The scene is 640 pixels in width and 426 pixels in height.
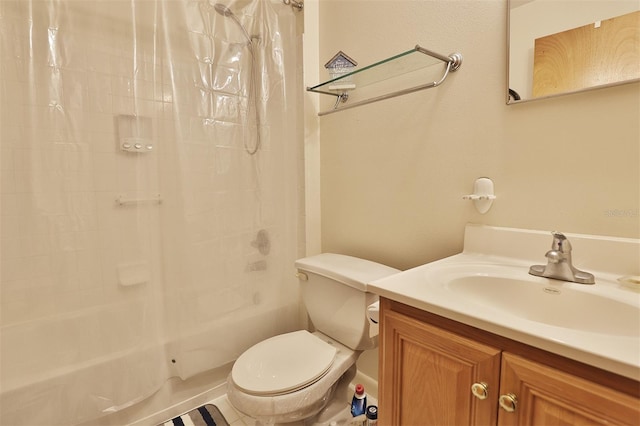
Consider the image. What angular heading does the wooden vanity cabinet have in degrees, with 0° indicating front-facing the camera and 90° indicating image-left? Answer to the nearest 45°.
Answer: approximately 45°

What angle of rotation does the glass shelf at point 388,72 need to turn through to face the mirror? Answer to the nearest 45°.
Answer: approximately 90° to its left

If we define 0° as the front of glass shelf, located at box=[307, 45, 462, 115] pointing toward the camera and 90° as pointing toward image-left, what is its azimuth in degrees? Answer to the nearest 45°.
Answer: approximately 45°

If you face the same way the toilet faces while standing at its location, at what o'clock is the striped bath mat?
The striped bath mat is roughly at 2 o'clock from the toilet.

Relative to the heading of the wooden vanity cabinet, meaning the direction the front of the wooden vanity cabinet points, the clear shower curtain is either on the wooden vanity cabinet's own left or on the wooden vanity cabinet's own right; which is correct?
on the wooden vanity cabinet's own right

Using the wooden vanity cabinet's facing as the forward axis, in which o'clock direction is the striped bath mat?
The striped bath mat is roughly at 2 o'clock from the wooden vanity cabinet.

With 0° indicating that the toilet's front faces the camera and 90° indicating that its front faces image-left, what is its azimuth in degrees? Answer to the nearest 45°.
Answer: approximately 45°

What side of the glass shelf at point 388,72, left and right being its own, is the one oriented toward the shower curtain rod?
right
